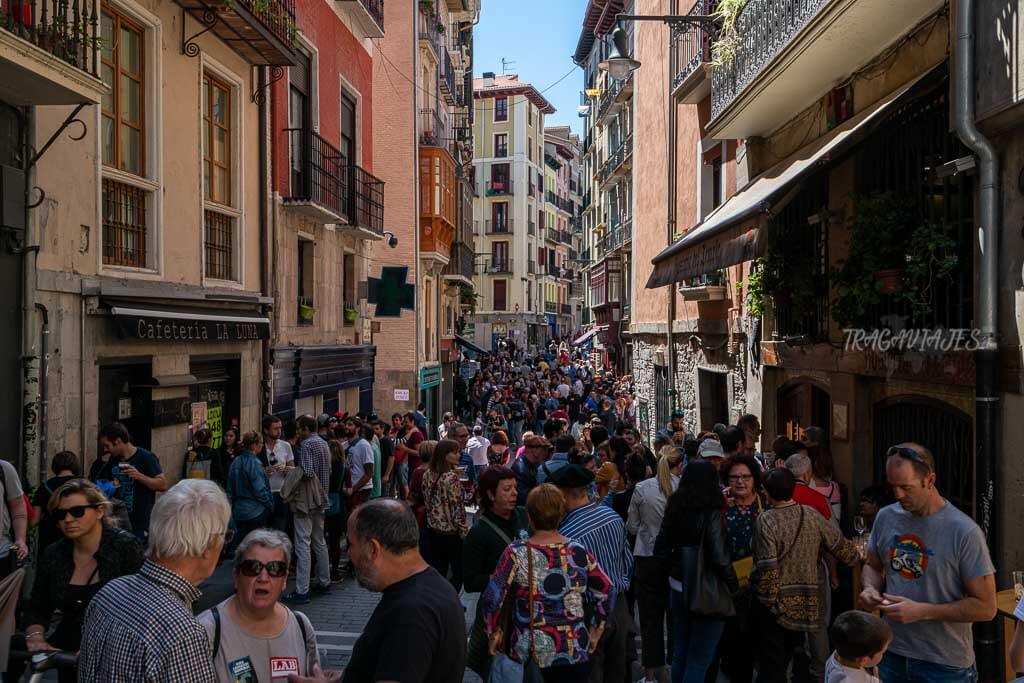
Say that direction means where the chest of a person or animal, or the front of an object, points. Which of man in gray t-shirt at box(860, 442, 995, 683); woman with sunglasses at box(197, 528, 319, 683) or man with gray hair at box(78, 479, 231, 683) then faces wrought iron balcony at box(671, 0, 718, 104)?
the man with gray hair

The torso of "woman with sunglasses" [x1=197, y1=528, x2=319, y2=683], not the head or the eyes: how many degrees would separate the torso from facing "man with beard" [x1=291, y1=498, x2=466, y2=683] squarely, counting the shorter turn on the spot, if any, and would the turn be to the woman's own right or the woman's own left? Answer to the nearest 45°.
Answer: approximately 45° to the woman's own left

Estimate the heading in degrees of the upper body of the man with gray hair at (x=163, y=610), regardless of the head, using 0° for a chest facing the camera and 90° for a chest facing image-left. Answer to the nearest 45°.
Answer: approximately 225°

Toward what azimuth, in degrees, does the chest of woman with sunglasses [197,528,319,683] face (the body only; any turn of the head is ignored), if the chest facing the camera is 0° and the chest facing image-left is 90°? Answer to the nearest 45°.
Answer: approximately 0°

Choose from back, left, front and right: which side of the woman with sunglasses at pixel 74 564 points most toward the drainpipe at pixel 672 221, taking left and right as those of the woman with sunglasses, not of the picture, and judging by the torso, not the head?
back

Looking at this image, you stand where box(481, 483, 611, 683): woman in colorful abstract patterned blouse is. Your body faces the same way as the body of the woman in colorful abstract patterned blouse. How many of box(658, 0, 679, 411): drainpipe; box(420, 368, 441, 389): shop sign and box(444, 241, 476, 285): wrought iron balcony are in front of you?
3

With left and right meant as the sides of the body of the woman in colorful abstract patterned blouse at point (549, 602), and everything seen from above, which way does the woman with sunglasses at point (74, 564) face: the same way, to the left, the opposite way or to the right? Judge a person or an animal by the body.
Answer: the opposite way

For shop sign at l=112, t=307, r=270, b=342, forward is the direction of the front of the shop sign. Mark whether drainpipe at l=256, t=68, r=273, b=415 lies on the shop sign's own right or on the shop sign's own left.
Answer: on the shop sign's own left

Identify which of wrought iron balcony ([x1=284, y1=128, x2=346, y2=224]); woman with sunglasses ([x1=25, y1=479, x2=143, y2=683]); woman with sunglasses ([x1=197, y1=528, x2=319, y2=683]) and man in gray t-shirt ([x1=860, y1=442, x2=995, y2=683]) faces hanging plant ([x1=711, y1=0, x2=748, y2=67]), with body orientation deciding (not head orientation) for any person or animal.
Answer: the wrought iron balcony

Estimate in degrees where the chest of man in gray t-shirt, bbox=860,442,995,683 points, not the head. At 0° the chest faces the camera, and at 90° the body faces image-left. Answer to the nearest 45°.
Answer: approximately 45°

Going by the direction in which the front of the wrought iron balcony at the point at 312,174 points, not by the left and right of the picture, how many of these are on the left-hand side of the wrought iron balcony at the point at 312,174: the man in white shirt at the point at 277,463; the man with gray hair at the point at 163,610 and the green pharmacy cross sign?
1

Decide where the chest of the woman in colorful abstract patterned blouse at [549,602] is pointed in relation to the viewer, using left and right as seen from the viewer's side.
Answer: facing away from the viewer

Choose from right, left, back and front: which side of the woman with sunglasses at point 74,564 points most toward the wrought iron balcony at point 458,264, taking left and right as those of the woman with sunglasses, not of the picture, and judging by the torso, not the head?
back

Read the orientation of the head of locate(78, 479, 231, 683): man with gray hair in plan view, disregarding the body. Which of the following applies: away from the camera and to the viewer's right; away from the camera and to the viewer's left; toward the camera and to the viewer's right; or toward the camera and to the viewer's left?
away from the camera and to the viewer's right
